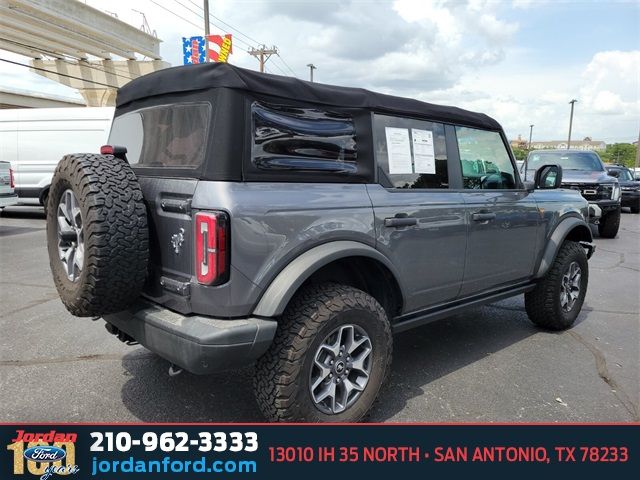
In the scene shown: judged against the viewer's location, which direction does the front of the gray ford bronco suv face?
facing away from the viewer and to the right of the viewer

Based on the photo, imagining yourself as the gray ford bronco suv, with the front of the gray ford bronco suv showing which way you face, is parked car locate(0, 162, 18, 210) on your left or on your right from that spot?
on your left

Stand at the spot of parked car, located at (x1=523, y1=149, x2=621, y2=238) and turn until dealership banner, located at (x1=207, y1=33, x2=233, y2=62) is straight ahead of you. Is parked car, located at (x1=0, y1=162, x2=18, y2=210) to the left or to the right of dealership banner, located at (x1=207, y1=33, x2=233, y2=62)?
left

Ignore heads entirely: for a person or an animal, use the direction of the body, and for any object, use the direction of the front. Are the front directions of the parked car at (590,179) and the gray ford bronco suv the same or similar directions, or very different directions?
very different directions

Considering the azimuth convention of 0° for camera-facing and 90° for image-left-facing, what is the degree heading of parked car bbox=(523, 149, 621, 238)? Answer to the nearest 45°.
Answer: approximately 0°

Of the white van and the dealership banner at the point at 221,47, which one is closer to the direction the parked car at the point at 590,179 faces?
the white van

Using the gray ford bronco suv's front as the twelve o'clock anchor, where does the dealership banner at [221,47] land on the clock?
The dealership banner is roughly at 10 o'clock from the gray ford bronco suv.

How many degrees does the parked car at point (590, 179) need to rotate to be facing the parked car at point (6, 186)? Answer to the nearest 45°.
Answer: approximately 45° to its right
